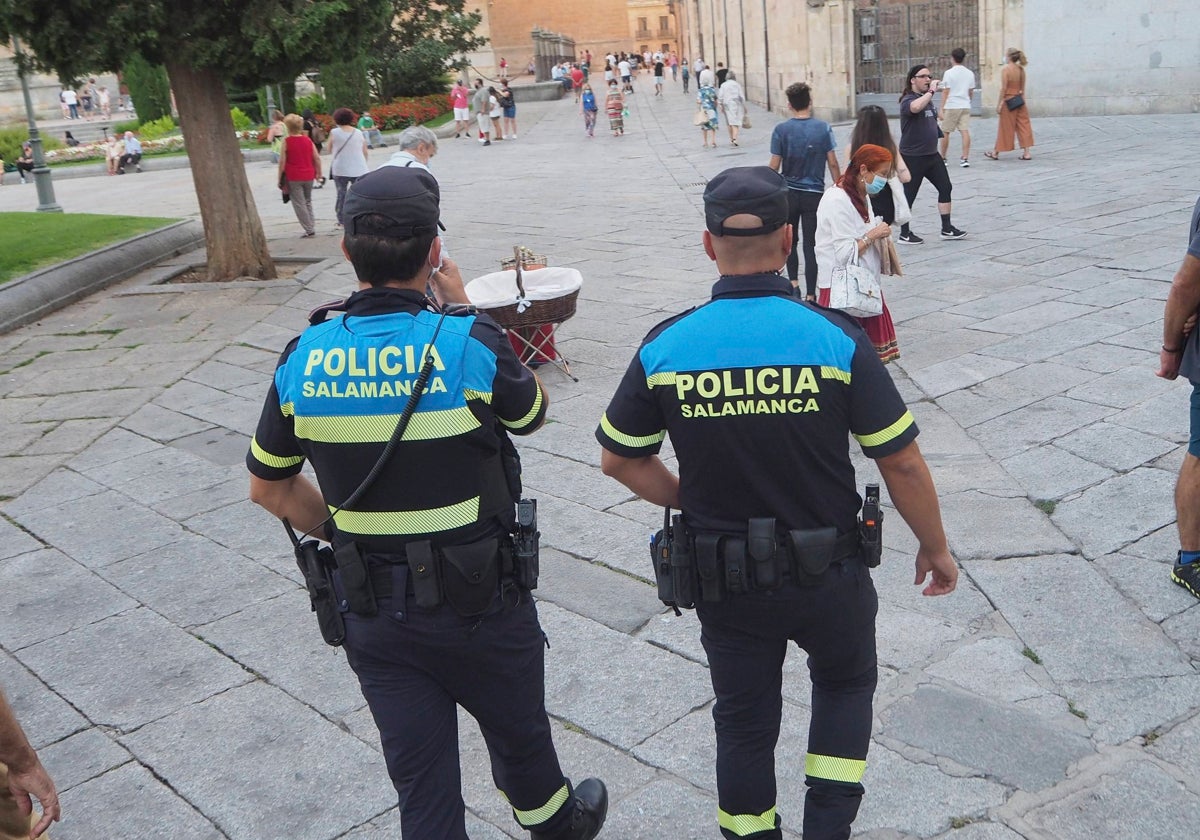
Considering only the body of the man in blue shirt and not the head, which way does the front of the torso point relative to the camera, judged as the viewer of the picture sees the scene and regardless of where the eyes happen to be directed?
away from the camera

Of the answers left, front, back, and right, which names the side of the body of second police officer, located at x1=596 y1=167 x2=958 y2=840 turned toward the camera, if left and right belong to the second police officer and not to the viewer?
back

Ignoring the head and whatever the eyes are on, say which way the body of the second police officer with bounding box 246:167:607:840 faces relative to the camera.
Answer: away from the camera

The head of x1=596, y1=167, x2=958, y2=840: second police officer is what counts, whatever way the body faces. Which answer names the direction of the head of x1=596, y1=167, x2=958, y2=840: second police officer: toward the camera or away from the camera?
away from the camera

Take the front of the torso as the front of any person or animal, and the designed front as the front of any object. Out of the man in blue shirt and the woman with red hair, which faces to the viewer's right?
the woman with red hair

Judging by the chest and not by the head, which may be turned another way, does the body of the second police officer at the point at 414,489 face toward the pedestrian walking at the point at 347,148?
yes
